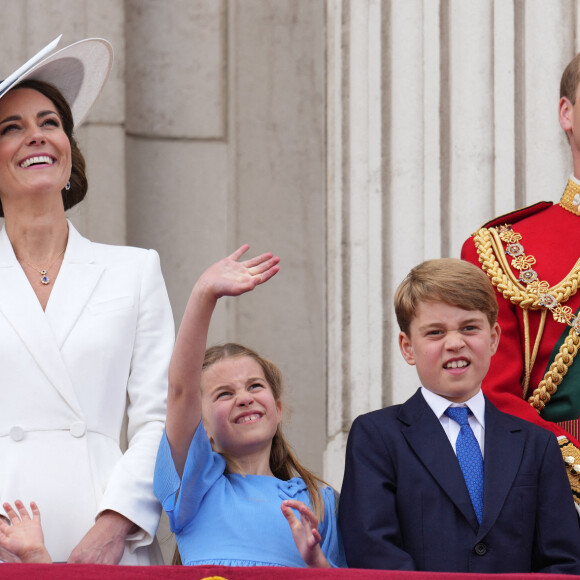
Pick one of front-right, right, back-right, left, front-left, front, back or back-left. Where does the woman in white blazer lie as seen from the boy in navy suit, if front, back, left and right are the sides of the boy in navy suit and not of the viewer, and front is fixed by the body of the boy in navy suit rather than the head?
right

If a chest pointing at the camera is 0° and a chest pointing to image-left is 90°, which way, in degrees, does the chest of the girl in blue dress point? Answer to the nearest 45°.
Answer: approximately 0°

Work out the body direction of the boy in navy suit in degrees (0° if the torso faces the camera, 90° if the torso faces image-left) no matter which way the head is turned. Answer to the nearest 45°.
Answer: approximately 0°

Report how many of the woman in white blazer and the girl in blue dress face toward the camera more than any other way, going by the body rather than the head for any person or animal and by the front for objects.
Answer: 2

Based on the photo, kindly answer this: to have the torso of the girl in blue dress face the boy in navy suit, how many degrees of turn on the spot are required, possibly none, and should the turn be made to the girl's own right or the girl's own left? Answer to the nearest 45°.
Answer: approximately 90° to the girl's own left

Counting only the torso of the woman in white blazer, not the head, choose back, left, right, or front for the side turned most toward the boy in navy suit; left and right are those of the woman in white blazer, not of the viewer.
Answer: left
